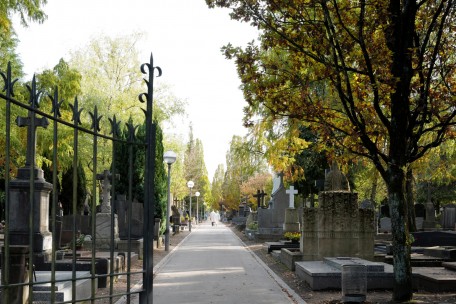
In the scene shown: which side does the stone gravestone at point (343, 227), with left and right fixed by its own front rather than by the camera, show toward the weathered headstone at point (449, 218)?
back

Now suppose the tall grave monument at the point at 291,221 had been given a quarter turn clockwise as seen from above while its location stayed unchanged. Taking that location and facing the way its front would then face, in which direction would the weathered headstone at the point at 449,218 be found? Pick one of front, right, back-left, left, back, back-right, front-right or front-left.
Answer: back-right

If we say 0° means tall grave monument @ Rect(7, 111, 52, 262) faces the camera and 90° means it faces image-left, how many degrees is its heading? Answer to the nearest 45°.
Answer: approximately 315°
